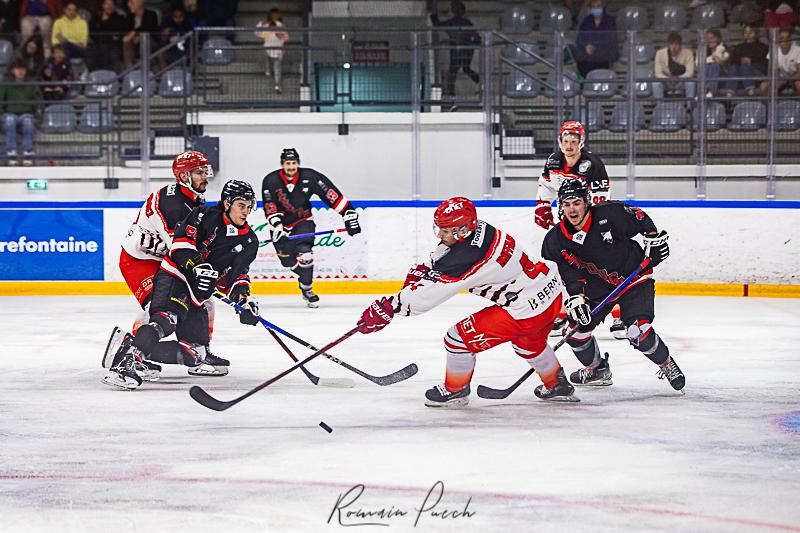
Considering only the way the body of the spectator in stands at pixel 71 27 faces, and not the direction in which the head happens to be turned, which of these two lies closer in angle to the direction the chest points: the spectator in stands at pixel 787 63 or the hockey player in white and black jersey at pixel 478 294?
the hockey player in white and black jersey

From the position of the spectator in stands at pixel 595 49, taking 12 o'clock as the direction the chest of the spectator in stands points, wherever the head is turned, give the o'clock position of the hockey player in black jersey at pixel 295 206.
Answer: The hockey player in black jersey is roughly at 2 o'clock from the spectator in stands.

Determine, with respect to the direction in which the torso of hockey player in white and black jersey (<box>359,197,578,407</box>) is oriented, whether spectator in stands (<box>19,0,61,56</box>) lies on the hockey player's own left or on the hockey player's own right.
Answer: on the hockey player's own right

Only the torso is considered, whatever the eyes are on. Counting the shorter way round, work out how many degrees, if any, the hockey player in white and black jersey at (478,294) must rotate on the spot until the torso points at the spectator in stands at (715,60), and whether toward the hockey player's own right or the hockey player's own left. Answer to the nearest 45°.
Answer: approximately 90° to the hockey player's own right

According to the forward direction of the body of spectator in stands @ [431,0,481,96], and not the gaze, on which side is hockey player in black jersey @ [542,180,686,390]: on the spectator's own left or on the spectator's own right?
on the spectator's own left

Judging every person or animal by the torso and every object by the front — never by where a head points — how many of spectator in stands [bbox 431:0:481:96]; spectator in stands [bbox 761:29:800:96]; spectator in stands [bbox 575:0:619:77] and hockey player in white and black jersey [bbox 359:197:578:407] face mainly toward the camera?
2

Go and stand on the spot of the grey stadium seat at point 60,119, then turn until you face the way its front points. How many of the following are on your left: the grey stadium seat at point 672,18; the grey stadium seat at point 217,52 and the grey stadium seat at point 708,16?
3

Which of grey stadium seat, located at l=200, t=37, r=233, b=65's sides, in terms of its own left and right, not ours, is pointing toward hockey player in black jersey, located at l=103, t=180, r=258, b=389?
front
